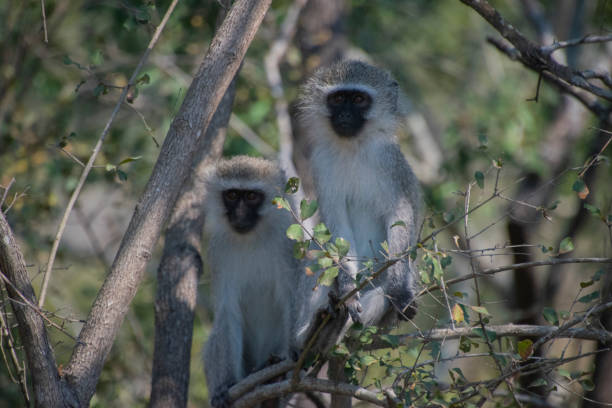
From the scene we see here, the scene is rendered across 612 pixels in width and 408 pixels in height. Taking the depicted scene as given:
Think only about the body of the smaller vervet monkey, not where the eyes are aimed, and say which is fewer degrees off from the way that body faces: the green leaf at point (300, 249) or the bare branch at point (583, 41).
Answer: the green leaf

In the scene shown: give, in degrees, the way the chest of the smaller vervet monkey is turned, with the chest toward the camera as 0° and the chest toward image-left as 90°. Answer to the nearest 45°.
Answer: approximately 0°

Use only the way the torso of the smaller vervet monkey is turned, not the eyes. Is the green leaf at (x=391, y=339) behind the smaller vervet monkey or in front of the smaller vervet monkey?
in front
